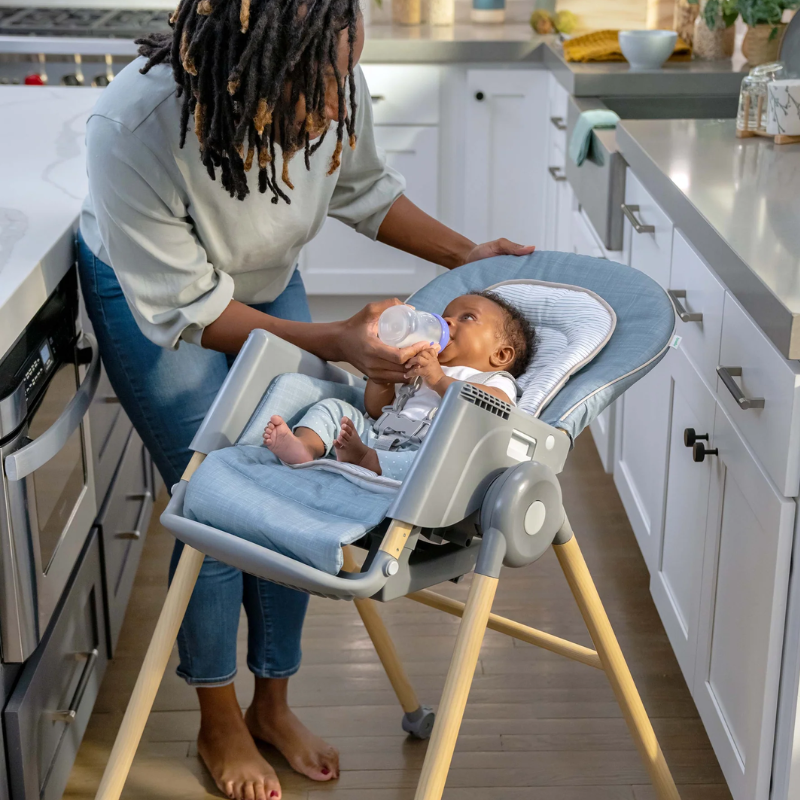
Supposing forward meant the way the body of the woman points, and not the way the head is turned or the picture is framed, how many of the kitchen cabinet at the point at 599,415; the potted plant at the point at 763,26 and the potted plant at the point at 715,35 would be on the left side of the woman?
3

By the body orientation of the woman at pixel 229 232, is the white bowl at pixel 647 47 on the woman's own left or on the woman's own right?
on the woman's own left

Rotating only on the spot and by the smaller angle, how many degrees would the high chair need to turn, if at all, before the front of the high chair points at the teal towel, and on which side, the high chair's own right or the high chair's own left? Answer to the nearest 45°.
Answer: approximately 135° to the high chair's own right

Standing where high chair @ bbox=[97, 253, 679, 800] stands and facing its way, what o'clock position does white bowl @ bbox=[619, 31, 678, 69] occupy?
The white bowl is roughly at 5 o'clock from the high chair.

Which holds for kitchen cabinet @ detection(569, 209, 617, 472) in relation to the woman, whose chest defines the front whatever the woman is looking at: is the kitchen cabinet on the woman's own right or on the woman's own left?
on the woman's own left

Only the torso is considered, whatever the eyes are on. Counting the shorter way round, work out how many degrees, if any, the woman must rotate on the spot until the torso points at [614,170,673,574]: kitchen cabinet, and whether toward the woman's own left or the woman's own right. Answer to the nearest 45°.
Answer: approximately 90° to the woman's own left

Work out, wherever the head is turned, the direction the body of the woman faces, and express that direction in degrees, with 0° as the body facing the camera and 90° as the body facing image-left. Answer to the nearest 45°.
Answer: approximately 315°
